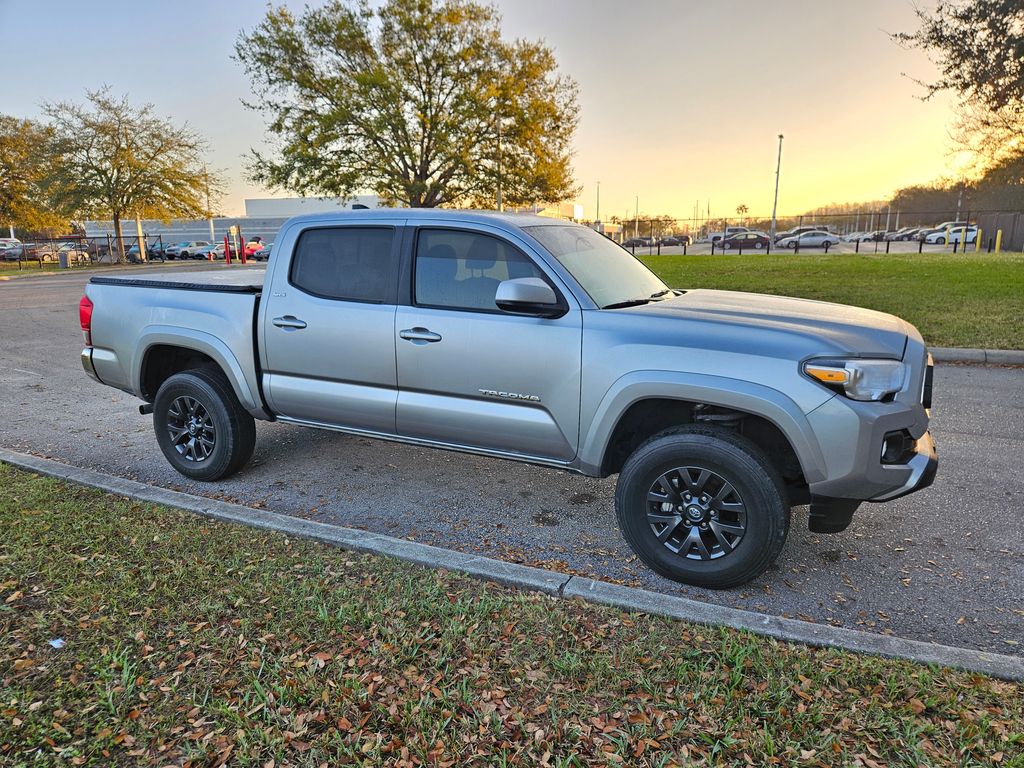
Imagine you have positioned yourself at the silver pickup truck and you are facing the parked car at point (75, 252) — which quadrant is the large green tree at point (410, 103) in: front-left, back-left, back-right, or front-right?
front-right

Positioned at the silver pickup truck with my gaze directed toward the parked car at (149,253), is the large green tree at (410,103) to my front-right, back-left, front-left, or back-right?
front-right

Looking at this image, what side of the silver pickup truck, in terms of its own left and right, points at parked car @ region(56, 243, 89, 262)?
back

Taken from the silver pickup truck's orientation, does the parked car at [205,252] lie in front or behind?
behind

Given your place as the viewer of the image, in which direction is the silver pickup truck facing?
facing the viewer and to the right of the viewer

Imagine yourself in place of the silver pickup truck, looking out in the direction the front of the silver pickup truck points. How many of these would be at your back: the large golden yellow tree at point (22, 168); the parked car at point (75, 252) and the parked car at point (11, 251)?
3

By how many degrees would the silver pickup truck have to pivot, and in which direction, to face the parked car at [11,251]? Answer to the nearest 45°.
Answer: approximately 180°

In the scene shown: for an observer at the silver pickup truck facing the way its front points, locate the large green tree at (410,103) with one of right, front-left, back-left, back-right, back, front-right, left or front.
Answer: back-left

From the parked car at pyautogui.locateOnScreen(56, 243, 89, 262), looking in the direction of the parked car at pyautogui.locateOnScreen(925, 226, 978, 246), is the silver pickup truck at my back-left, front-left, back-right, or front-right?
front-right

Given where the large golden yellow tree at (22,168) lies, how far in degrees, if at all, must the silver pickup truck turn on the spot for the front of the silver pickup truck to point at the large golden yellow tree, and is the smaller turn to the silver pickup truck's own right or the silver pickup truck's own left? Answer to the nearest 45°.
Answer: approximately 180°

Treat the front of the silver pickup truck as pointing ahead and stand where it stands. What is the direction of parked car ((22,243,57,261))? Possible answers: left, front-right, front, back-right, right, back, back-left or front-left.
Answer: back
